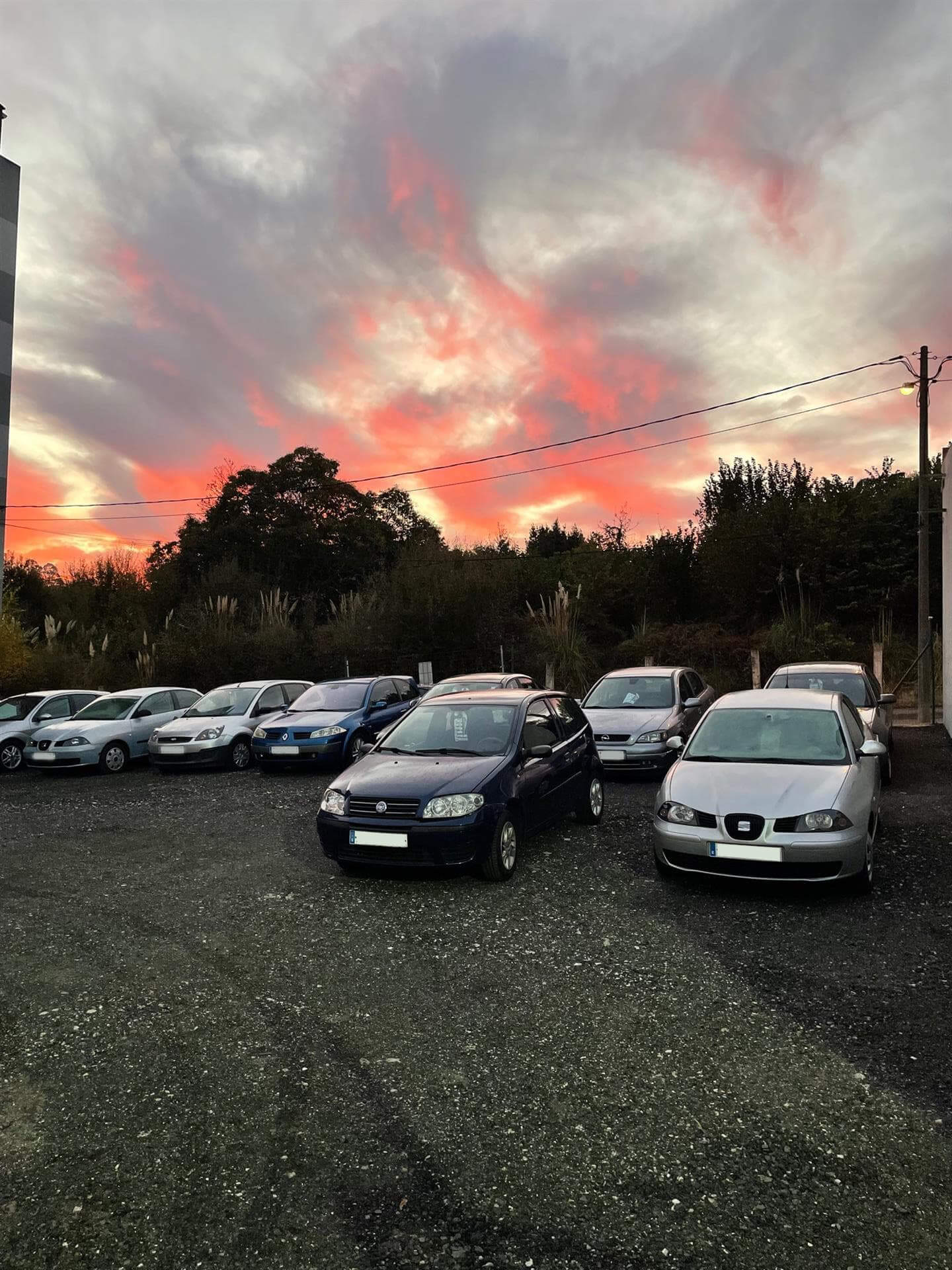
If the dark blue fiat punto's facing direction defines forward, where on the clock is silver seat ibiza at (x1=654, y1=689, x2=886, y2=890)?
The silver seat ibiza is roughly at 8 o'clock from the dark blue fiat punto.

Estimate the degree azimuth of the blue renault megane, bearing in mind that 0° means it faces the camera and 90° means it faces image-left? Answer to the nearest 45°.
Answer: approximately 45°

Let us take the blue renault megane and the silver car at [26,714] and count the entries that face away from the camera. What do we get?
0

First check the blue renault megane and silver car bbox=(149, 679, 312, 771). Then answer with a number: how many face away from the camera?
0

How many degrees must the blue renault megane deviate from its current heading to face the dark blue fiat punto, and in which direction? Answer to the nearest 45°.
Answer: approximately 45° to its left

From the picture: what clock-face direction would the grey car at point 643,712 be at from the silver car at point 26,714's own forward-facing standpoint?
The grey car is roughly at 9 o'clock from the silver car.

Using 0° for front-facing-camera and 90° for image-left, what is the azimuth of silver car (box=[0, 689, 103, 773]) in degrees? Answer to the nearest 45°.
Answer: approximately 45°

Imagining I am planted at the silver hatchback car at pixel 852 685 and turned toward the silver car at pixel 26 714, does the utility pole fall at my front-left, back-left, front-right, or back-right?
back-right

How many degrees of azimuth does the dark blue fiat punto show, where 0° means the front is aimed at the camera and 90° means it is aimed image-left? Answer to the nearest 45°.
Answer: approximately 45°

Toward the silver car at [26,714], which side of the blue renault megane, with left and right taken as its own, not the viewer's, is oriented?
right

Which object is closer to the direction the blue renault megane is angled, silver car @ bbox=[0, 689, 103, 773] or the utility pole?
the silver car
